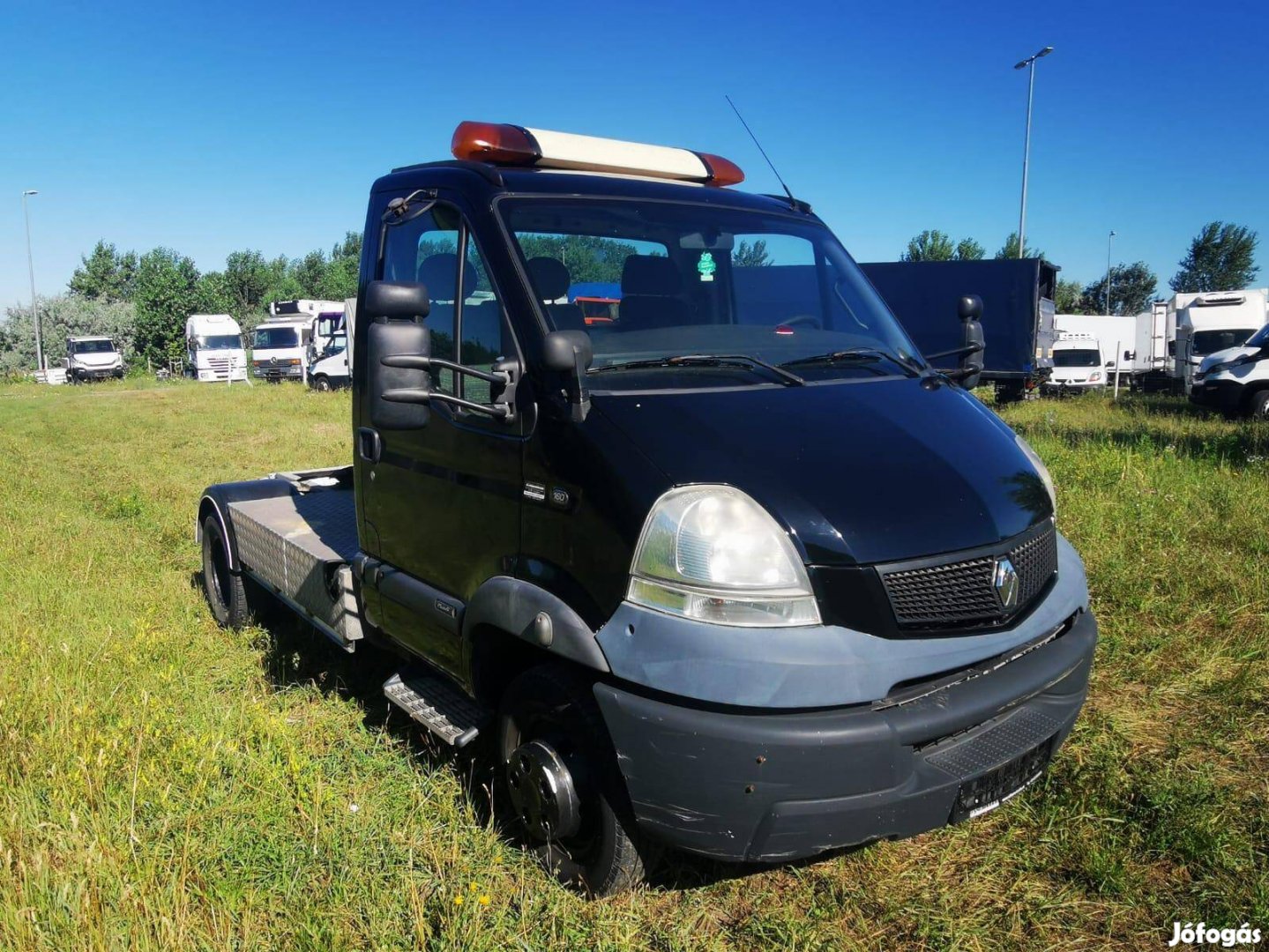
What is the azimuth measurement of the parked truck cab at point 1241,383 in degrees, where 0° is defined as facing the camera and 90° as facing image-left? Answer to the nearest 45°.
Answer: approximately 45°

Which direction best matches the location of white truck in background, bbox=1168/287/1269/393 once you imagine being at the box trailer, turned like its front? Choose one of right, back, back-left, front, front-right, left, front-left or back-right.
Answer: back-right

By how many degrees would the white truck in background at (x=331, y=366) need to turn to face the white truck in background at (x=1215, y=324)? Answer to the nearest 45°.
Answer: approximately 90° to its left

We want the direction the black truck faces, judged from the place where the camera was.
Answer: facing the viewer and to the right of the viewer

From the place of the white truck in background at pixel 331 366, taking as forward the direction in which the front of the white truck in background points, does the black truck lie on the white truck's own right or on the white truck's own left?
on the white truck's own left

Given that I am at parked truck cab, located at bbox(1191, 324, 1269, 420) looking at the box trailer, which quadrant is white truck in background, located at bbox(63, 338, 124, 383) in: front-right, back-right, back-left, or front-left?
front-left

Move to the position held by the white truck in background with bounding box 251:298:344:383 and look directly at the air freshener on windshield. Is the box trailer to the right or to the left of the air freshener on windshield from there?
left

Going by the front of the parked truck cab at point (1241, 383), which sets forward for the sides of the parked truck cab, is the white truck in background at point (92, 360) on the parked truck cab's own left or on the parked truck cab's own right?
on the parked truck cab's own right

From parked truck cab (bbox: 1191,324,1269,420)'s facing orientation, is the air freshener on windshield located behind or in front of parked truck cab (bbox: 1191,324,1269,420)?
in front

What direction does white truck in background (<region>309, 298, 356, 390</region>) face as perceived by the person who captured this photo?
facing the viewer and to the left of the viewer

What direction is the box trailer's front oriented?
to the viewer's left

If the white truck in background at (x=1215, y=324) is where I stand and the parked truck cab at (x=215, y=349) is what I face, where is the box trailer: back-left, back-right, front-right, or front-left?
front-left

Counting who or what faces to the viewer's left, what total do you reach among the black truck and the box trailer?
1

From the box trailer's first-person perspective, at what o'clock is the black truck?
The black truck is roughly at 9 o'clock from the box trailer.
